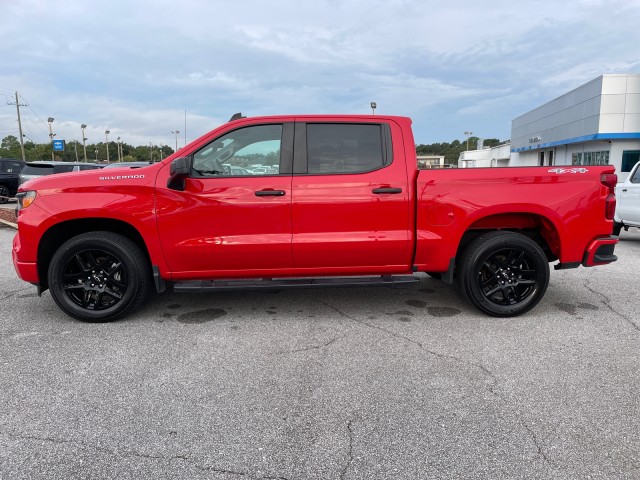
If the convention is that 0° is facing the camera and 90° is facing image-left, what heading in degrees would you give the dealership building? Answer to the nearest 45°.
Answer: approximately 45°

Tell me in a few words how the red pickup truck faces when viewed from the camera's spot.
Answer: facing to the left of the viewer

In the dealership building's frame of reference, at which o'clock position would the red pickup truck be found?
The red pickup truck is roughly at 11 o'clock from the dealership building.

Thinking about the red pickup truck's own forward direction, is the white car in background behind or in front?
behind
